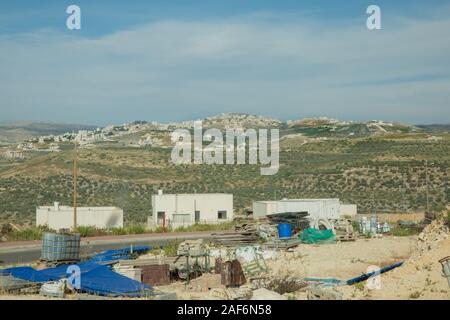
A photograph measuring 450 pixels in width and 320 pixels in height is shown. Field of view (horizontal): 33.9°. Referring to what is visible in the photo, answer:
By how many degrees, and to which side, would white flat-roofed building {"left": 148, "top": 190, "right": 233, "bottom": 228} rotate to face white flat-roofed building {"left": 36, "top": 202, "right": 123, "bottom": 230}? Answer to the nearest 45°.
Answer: approximately 45° to its right

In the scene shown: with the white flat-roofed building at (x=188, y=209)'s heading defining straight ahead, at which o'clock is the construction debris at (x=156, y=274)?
The construction debris is roughly at 12 o'clock from the white flat-roofed building.

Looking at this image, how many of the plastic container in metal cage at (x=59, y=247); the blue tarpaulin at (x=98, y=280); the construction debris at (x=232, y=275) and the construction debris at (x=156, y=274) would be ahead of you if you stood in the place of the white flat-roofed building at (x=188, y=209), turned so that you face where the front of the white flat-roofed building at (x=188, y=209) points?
4

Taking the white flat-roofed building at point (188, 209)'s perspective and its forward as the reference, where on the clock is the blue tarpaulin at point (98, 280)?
The blue tarpaulin is roughly at 12 o'clock from the white flat-roofed building.

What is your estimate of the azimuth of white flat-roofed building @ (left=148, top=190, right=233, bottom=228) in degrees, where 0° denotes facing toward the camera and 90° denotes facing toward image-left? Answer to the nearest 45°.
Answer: approximately 0°

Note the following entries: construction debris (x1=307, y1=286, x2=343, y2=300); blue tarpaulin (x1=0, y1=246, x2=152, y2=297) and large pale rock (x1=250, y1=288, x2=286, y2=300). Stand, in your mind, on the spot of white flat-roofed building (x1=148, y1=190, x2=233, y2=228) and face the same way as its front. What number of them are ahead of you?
3

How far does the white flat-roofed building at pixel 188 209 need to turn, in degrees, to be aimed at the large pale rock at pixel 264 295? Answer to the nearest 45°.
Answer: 0° — it already faces it

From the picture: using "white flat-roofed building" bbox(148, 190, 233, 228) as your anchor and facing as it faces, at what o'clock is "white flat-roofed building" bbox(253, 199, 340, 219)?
"white flat-roofed building" bbox(253, 199, 340, 219) is roughly at 10 o'clock from "white flat-roofed building" bbox(148, 190, 233, 228).

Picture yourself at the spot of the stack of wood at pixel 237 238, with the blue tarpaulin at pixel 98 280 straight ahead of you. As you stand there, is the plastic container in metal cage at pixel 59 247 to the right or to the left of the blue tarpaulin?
right

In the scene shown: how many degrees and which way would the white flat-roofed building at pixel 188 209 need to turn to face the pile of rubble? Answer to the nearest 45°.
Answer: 0° — it already faces it

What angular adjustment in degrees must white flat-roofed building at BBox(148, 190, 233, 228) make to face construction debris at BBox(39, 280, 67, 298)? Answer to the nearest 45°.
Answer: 0° — it already faces it

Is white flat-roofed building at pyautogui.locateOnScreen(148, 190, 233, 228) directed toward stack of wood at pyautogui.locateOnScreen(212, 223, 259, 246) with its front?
yes
